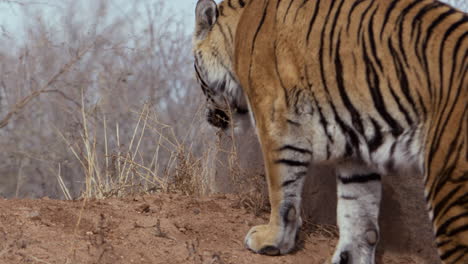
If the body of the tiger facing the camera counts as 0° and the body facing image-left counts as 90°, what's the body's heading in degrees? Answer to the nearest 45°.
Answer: approximately 135°

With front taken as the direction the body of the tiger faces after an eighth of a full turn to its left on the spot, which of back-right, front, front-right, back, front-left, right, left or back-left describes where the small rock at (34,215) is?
front
